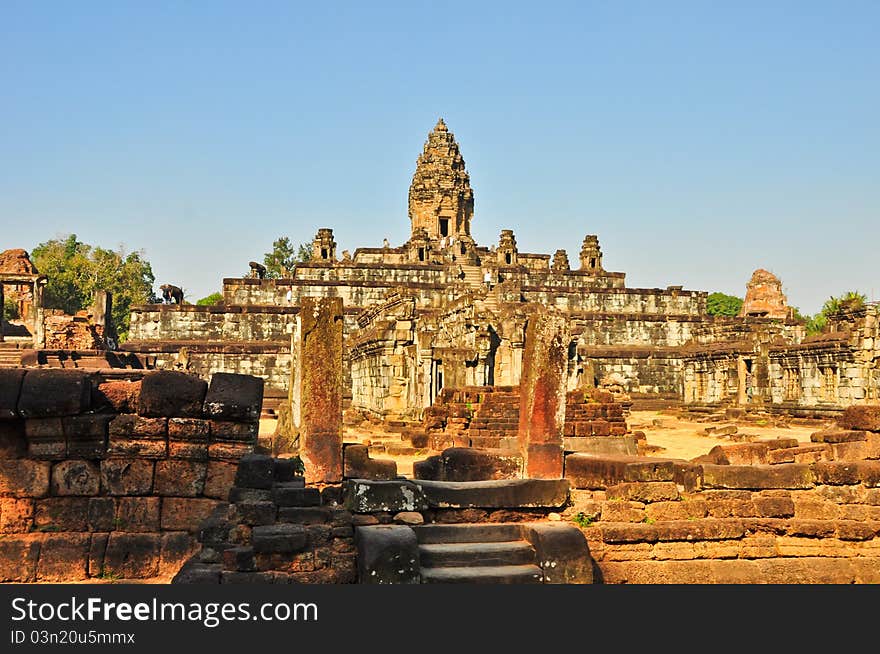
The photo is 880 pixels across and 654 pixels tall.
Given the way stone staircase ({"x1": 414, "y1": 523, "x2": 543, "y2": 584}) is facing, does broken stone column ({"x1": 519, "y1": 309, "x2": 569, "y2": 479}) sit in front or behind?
behind

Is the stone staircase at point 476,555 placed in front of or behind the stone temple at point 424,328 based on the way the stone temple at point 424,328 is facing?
in front

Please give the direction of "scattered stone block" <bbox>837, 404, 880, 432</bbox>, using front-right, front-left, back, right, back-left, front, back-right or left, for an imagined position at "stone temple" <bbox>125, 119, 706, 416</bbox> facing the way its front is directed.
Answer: front

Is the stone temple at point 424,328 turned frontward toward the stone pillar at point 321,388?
yes

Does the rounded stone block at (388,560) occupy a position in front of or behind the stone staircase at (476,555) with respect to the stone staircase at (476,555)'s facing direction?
in front

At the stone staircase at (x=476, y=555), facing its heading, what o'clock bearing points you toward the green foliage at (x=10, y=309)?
The green foliage is roughly at 5 o'clock from the stone staircase.

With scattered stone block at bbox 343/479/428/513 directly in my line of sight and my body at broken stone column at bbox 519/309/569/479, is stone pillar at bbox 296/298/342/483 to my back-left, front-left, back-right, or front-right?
front-right

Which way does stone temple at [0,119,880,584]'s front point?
toward the camera

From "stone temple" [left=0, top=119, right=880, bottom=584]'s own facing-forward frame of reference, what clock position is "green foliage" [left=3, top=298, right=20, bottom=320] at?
The green foliage is roughly at 5 o'clock from the stone temple.

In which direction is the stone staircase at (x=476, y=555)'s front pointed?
toward the camera

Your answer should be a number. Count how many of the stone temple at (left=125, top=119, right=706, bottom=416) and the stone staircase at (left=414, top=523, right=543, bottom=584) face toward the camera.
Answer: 2
